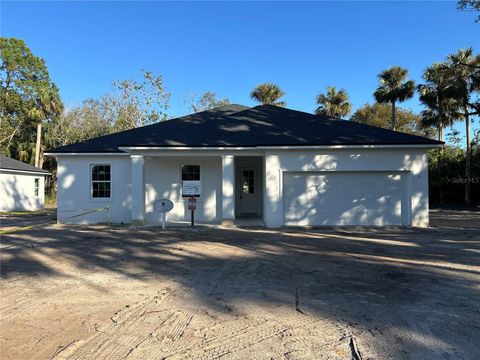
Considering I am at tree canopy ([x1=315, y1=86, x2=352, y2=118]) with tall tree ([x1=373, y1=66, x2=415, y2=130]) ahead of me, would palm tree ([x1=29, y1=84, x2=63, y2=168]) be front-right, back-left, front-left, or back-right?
back-right

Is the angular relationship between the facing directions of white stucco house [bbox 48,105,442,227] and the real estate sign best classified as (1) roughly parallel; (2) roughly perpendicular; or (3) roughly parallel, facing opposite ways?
roughly parallel

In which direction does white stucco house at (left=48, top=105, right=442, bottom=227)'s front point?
toward the camera

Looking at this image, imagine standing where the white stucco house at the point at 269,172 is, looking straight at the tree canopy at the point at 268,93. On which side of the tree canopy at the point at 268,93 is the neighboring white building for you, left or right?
left

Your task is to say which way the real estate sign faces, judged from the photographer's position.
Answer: facing the viewer

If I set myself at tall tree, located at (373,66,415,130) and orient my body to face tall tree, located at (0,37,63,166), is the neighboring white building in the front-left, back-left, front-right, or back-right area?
front-left

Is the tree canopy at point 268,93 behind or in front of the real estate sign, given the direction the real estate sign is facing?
behind

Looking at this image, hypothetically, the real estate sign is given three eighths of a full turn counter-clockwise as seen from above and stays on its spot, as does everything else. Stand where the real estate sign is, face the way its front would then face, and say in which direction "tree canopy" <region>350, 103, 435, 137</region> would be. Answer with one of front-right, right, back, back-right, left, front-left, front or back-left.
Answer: front

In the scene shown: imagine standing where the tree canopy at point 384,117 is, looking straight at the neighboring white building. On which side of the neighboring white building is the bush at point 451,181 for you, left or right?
left

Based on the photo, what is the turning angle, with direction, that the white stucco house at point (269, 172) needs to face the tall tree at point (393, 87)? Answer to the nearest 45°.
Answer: approximately 135° to its left

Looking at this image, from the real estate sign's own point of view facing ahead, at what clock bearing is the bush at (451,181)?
The bush is roughly at 8 o'clock from the real estate sign.

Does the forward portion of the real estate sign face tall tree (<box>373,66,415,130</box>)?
no

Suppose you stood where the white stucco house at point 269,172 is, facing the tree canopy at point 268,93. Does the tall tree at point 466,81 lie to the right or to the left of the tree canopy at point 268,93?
right

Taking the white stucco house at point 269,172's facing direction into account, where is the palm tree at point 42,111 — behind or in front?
behind

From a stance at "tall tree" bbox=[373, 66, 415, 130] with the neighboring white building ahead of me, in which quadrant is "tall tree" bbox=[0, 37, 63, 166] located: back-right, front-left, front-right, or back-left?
front-right

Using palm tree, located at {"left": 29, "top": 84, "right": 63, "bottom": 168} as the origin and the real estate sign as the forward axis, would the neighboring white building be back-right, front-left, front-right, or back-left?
front-right

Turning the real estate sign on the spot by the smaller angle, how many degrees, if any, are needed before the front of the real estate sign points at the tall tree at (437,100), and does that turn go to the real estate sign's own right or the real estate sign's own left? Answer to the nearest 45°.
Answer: approximately 135° to the real estate sign's own left
